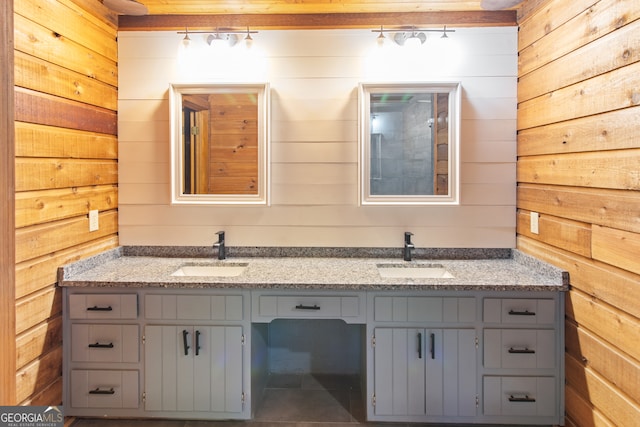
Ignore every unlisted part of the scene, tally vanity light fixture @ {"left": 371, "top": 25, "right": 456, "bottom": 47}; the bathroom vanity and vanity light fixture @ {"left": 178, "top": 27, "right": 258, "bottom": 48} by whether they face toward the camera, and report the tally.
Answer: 3

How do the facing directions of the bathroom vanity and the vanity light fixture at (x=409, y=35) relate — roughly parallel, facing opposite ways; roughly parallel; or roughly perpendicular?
roughly parallel

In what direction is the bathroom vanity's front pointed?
toward the camera

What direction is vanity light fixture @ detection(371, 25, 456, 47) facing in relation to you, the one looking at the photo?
facing the viewer

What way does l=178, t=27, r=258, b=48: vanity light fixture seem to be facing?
toward the camera

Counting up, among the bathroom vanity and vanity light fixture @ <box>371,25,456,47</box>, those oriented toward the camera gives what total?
2

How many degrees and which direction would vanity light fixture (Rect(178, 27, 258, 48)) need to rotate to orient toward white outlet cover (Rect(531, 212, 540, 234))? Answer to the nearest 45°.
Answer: approximately 90° to its left

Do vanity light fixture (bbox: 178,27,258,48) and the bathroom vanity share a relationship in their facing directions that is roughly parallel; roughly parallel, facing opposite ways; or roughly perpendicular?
roughly parallel
